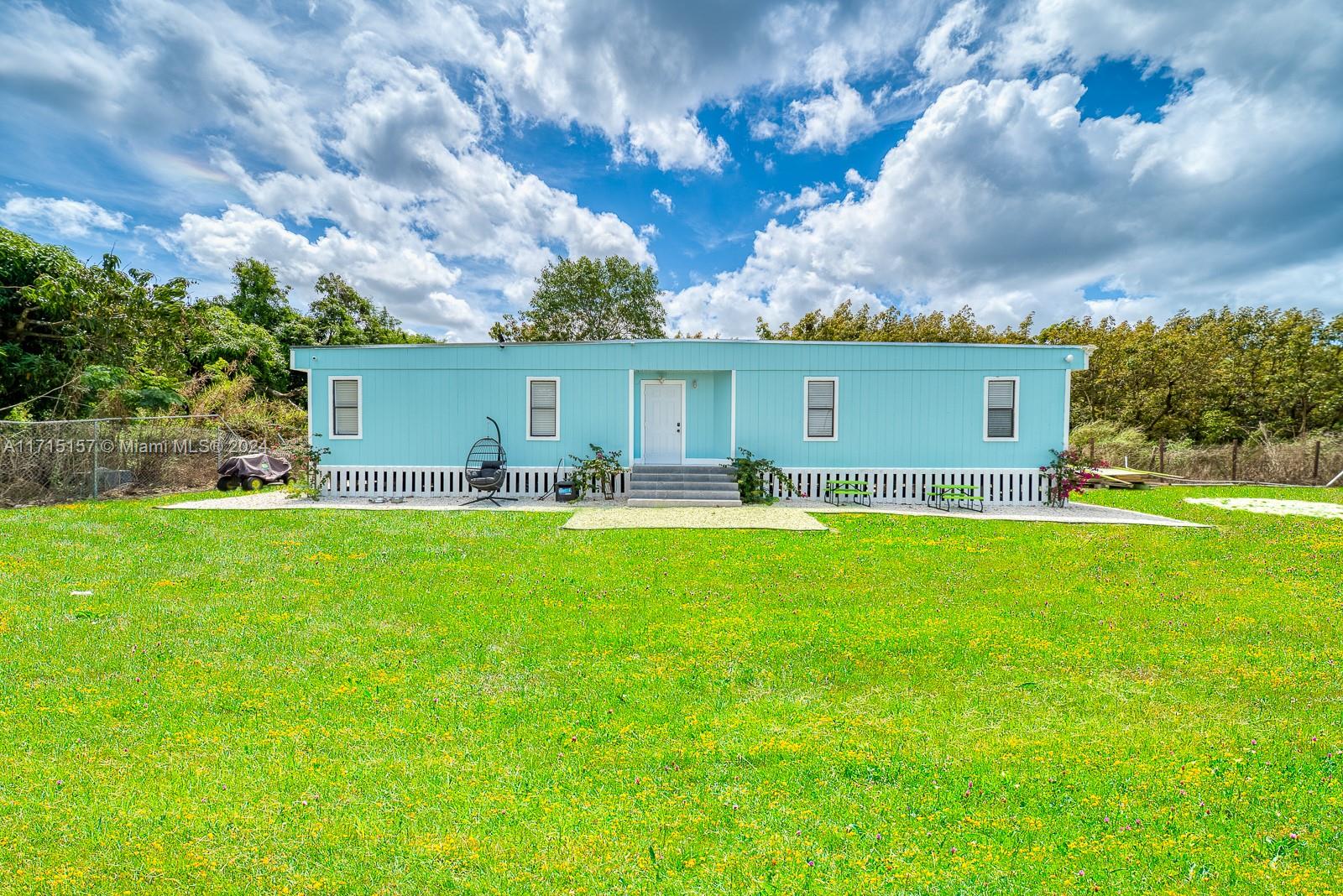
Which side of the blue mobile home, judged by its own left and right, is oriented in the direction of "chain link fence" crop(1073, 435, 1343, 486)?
left

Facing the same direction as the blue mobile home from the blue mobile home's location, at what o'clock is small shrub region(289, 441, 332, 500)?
The small shrub is roughly at 3 o'clock from the blue mobile home.

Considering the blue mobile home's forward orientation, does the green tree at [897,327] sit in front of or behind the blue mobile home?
behind

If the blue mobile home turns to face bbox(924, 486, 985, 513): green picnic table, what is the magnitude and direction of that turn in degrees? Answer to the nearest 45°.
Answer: approximately 90° to its left

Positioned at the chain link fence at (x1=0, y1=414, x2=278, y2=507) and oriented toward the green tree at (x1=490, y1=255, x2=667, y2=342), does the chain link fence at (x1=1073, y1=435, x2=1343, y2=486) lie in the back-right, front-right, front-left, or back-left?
front-right

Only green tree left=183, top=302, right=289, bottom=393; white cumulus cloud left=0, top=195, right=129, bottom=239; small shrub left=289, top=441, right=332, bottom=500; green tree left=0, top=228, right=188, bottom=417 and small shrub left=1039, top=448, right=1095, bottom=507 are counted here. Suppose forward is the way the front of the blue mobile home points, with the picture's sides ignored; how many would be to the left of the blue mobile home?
1

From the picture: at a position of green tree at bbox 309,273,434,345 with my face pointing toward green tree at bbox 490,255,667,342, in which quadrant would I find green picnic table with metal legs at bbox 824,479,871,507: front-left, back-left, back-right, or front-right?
front-right

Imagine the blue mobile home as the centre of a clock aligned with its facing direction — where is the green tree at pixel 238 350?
The green tree is roughly at 4 o'clock from the blue mobile home.

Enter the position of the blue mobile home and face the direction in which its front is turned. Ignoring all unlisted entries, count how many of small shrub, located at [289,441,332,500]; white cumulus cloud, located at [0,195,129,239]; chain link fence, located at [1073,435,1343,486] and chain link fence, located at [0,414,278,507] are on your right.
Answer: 3

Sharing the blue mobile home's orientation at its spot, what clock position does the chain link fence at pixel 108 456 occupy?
The chain link fence is roughly at 3 o'clock from the blue mobile home.

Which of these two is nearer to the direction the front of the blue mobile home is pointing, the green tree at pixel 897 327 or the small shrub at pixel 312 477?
the small shrub

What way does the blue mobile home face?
toward the camera

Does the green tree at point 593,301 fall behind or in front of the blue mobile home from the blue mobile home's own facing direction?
behind

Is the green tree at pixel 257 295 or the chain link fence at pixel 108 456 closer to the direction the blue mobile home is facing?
the chain link fence

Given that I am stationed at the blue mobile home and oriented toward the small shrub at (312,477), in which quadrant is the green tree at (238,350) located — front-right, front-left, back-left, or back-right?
front-right
